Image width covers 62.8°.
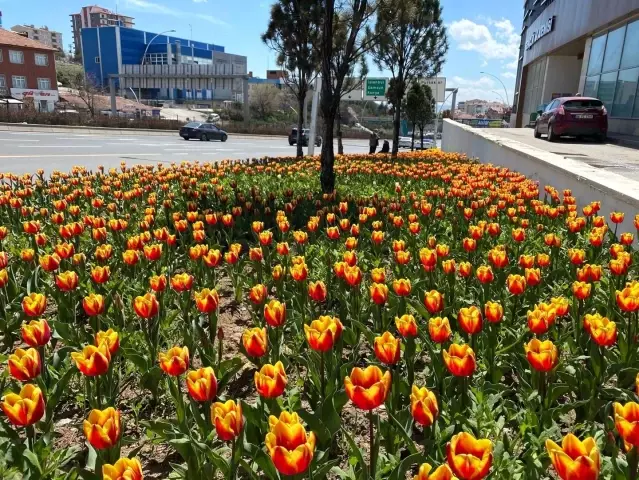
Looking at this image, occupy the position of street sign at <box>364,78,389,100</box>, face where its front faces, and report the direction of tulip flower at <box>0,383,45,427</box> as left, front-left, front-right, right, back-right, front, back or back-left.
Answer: front

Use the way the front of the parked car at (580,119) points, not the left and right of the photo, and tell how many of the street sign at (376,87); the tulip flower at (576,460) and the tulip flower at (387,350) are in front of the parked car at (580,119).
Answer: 1

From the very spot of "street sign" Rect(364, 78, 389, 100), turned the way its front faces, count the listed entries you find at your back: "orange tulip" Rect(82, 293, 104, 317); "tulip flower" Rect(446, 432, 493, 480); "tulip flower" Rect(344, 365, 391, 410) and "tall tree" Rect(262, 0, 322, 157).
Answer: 0

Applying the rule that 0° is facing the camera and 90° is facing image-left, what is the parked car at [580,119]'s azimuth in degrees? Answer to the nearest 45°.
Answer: approximately 135°

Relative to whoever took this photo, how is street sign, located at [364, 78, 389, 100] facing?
facing the viewer

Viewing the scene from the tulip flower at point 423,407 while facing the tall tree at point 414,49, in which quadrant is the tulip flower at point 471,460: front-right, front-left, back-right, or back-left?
back-right

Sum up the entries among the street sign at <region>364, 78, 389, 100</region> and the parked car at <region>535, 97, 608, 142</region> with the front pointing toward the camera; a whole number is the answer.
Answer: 1

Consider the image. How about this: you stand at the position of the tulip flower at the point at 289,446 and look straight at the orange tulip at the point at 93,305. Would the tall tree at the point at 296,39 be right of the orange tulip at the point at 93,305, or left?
right

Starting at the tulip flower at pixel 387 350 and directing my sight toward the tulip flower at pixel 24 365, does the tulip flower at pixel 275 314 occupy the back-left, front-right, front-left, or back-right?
front-right

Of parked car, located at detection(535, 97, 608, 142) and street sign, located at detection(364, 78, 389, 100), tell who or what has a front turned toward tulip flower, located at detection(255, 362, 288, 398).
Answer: the street sign

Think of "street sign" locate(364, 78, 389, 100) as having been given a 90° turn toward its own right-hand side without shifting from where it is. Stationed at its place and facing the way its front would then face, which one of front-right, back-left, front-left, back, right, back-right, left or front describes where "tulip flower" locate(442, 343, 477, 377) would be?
left

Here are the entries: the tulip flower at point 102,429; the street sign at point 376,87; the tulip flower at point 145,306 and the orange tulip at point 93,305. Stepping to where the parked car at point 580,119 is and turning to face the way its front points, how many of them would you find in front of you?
1

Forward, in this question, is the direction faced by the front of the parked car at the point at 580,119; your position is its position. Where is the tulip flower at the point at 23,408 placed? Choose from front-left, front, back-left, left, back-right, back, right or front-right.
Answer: back-left

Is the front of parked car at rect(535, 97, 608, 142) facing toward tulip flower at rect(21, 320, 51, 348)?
no

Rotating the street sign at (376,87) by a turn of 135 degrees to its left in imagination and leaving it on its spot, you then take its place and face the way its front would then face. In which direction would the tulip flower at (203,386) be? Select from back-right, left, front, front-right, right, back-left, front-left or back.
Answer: back-right

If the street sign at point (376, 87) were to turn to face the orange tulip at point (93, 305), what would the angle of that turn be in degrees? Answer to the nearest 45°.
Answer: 0° — it already faces it

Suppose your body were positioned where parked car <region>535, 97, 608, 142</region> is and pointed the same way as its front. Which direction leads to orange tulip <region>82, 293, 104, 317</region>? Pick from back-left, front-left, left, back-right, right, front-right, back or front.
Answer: back-left

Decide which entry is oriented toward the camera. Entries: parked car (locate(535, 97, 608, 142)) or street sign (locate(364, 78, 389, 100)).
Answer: the street sign

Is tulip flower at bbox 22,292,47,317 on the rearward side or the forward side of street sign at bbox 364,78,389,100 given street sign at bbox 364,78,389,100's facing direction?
on the forward side

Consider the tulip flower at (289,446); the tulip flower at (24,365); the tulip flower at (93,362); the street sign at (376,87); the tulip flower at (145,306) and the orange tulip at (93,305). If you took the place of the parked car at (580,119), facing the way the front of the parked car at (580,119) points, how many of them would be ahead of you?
1

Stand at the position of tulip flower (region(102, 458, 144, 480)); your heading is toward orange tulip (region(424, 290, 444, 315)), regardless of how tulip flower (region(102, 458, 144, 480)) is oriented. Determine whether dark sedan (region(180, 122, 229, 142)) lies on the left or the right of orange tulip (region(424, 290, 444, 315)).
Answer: left

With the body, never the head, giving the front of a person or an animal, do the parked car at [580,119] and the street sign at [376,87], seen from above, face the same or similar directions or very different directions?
very different directions

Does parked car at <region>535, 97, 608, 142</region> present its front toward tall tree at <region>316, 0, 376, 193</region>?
no

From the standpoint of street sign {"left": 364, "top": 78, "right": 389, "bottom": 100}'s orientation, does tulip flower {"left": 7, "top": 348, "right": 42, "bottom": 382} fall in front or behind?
in front

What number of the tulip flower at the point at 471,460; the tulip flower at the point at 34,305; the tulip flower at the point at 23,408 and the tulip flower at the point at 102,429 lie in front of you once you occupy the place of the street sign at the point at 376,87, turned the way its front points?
4
